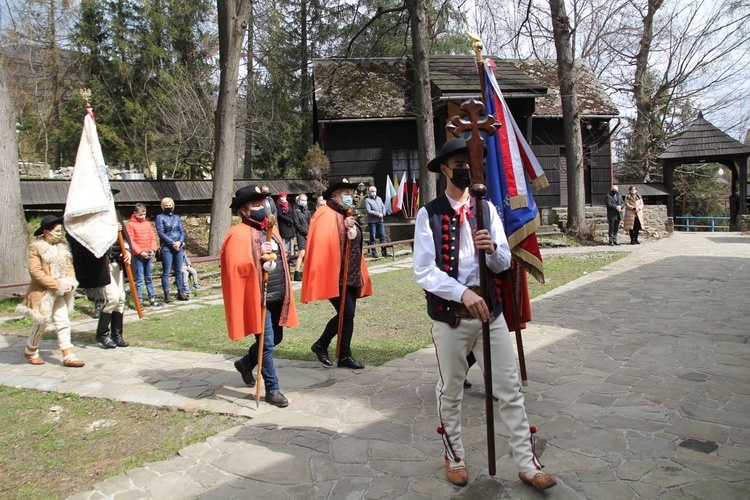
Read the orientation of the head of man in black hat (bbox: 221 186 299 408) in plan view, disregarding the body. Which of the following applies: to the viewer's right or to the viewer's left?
to the viewer's right

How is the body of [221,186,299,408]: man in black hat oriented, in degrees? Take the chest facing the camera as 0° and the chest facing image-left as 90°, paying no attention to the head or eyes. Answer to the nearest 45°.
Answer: approximately 315°

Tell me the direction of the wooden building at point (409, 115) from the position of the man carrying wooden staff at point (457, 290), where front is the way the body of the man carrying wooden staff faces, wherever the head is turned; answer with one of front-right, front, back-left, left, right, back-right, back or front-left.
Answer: back-left

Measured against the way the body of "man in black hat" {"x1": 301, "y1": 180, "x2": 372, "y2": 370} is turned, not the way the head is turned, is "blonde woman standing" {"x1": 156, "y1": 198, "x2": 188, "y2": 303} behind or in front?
behind

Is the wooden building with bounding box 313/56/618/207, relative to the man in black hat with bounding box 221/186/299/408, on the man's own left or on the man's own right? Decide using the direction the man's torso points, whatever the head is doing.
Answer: on the man's own left

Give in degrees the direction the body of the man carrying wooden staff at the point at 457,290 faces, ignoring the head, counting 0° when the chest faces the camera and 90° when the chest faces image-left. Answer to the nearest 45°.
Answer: approximately 315°

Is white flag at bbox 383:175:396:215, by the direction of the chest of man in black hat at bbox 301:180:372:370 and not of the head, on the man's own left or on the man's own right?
on the man's own left

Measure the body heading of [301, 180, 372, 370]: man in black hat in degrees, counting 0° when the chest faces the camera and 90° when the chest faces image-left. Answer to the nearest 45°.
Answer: approximately 315°
